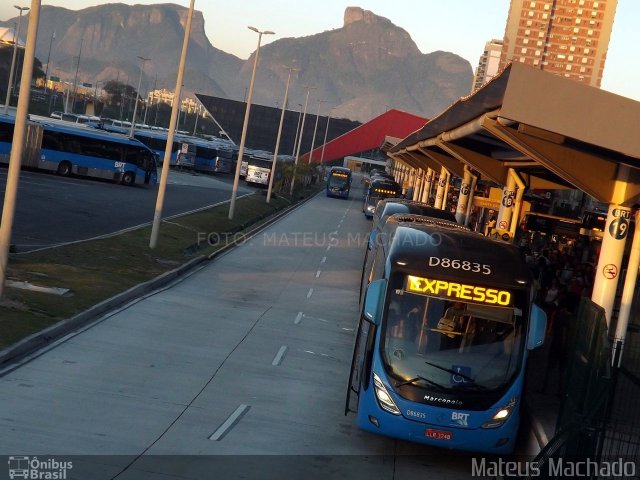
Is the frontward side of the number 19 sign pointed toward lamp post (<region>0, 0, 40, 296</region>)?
no

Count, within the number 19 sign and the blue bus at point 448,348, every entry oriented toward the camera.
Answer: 2

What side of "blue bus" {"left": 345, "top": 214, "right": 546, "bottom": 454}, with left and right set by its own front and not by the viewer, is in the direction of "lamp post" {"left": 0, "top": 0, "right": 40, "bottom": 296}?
right

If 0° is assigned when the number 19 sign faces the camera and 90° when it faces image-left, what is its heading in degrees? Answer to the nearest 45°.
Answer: approximately 0°

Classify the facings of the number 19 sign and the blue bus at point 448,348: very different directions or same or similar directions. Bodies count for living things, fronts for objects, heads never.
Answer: same or similar directions

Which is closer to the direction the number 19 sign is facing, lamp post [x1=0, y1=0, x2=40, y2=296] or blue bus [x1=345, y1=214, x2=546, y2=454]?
the blue bus

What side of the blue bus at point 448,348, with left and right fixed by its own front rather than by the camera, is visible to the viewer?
front
